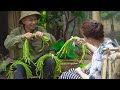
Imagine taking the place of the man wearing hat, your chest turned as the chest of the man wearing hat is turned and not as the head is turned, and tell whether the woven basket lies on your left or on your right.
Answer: on your left

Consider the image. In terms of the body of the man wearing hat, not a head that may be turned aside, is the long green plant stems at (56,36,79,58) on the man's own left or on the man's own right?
on the man's own left

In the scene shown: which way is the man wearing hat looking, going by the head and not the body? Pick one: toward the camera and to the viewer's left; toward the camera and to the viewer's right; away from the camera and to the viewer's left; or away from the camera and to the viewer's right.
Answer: toward the camera and to the viewer's right

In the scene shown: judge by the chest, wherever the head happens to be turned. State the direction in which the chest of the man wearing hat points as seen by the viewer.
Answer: toward the camera
